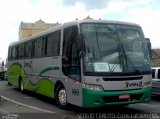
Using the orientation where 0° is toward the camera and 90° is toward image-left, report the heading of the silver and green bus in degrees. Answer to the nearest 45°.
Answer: approximately 315°
